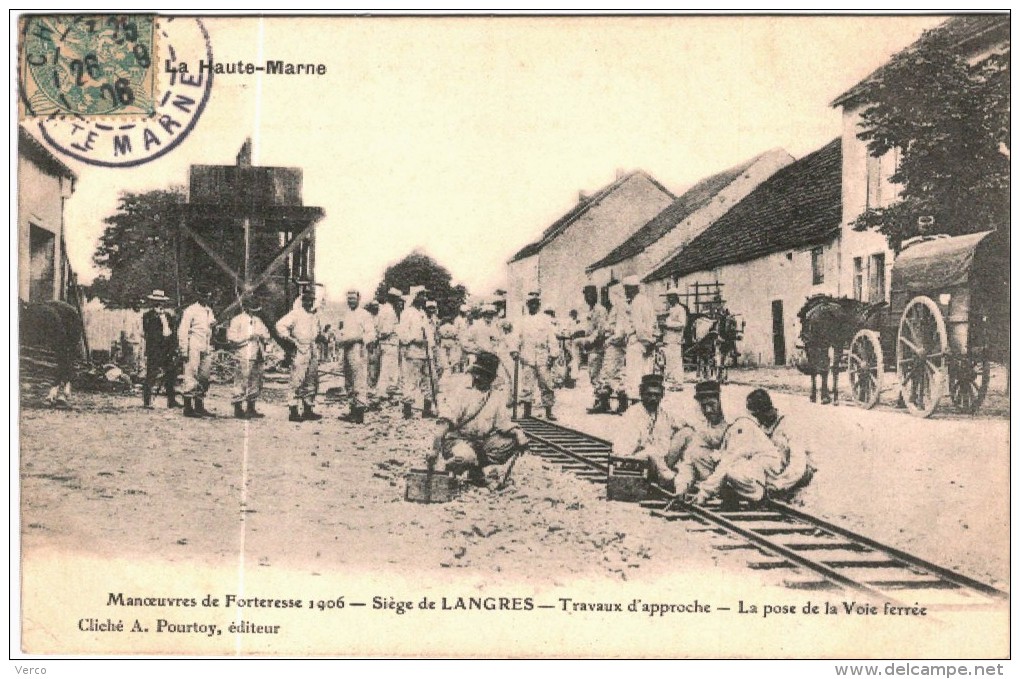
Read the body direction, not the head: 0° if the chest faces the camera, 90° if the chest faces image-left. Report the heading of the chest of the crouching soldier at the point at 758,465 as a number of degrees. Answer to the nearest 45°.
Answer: approximately 45°

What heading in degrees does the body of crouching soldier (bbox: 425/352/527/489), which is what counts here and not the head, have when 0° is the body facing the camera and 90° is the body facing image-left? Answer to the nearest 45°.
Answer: approximately 0°

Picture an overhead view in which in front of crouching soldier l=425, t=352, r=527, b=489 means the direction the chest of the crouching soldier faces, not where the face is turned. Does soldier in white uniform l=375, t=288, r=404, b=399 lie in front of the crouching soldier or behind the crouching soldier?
behind

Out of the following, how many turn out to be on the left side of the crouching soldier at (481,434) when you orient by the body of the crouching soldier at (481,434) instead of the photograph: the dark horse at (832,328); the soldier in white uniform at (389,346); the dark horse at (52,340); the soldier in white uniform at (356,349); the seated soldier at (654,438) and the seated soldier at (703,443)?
3

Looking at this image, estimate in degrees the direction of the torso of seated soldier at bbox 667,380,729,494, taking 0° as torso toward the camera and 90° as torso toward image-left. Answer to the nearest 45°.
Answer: approximately 45°
